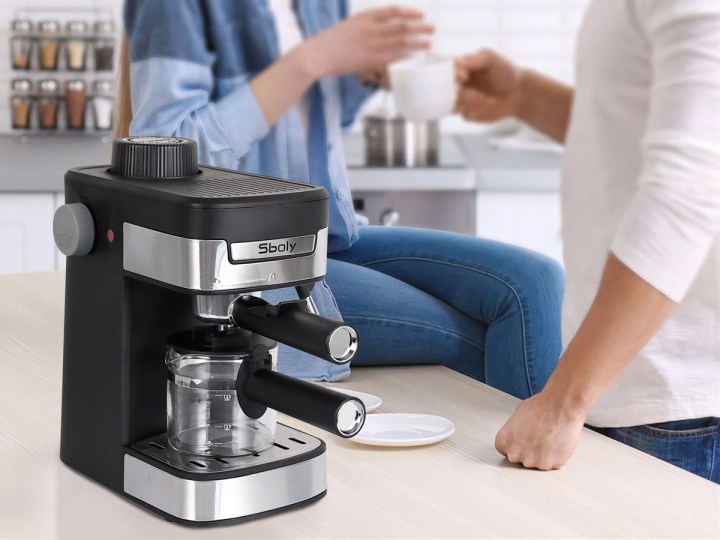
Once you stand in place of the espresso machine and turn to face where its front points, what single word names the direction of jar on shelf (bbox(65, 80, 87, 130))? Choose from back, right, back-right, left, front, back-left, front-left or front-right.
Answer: back-left

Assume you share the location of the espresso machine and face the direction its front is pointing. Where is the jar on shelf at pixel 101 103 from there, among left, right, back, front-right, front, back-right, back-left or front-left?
back-left

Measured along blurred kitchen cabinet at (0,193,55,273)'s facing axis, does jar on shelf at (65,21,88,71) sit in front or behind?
behind

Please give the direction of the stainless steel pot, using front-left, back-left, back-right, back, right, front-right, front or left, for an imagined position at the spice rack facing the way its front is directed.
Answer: front-left

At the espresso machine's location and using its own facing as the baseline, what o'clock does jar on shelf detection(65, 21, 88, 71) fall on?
The jar on shelf is roughly at 7 o'clock from the espresso machine.

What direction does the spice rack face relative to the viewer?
toward the camera

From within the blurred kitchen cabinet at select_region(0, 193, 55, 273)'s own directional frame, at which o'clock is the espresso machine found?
The espresso machine is roughly at 12 o'clock from the blurred kitchen cabinet.

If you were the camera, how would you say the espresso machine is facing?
facing the viewer and to the right of the viewer

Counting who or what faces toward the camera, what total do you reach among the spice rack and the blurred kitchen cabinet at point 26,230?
2

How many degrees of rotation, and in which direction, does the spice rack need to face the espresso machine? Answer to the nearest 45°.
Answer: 0° — it already faces it
